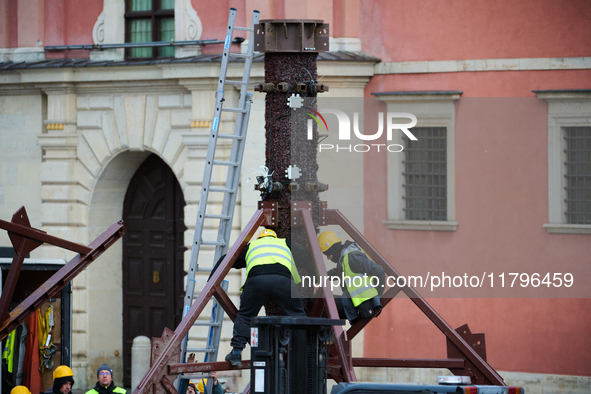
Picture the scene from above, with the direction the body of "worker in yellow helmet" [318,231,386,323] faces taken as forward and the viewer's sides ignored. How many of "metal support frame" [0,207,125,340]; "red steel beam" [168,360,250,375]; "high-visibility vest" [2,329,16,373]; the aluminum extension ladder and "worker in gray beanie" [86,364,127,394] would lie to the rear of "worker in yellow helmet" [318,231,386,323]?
0

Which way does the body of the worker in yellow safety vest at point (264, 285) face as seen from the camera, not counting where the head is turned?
away from the camera

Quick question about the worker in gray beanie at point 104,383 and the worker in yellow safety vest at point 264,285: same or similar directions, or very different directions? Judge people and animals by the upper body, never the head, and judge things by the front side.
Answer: very different directions

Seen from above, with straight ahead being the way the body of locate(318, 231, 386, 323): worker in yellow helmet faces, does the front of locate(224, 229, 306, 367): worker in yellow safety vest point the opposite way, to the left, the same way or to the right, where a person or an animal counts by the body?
to the right

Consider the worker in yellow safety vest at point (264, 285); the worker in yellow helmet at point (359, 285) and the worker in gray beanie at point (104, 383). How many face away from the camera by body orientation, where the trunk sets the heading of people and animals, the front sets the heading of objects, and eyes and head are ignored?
1

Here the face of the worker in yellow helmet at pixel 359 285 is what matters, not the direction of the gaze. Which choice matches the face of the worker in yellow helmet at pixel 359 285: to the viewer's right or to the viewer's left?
to the viewer's left

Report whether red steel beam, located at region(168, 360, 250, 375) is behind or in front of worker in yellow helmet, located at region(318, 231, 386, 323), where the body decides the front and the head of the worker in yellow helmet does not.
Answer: in front

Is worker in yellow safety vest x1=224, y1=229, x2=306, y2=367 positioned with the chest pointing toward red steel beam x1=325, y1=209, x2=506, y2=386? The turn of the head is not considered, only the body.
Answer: no

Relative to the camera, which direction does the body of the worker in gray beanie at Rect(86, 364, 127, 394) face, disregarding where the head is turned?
toward the camera

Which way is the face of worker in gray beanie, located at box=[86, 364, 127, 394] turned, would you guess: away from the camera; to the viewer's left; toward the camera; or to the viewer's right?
toward the camera

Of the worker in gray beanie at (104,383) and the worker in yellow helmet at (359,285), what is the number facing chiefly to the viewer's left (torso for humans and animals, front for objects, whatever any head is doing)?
1

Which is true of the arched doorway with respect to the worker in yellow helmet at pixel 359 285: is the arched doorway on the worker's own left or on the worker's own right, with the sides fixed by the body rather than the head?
on the worker's own right

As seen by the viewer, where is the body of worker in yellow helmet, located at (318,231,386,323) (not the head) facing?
to the viewer's left
